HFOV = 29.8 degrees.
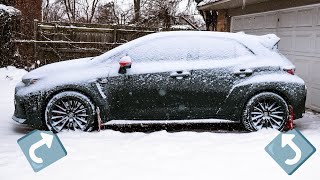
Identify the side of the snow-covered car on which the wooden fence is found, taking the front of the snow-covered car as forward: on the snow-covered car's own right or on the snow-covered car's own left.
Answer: on the snow-covered car's own right

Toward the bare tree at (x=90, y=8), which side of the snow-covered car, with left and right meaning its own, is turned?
right

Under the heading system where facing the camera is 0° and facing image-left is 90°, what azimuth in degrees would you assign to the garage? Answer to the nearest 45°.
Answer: approximately 45°

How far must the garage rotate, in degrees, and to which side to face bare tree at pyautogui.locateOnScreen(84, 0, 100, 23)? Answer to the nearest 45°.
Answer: approximately 90° to its right

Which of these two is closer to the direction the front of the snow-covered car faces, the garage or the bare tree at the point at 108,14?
the bare tree

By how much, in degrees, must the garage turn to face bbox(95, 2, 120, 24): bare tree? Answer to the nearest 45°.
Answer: approximately 90° to its right

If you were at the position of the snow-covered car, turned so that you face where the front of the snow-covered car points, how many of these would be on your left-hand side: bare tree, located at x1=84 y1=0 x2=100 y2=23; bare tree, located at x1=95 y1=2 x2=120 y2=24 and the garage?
0

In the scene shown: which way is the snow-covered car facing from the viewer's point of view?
to the viewer's left

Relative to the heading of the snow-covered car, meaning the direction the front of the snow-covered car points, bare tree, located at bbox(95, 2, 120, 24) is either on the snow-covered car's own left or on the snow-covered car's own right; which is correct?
on the snow-covered car's own right

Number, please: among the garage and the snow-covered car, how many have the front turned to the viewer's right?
0

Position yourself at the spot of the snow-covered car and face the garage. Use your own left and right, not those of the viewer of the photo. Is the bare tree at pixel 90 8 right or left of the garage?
left

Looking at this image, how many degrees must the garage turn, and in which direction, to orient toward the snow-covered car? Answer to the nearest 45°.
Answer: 0° — it already faces it

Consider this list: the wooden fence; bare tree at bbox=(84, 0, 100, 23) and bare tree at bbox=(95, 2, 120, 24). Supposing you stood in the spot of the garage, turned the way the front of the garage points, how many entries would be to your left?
0
